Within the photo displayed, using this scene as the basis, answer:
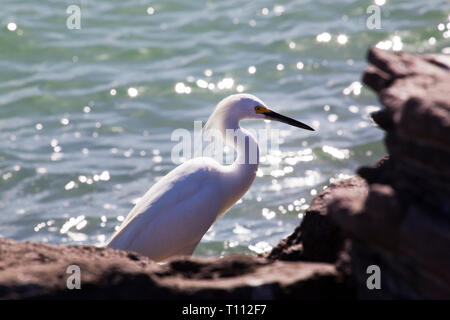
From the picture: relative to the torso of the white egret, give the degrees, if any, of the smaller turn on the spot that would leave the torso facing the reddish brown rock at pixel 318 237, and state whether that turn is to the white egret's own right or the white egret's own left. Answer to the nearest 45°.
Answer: approximately 45° to the white egret's own right

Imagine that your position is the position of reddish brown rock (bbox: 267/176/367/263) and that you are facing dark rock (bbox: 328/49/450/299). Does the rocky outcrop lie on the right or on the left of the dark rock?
right

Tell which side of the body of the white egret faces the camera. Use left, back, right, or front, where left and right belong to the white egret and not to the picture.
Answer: right
